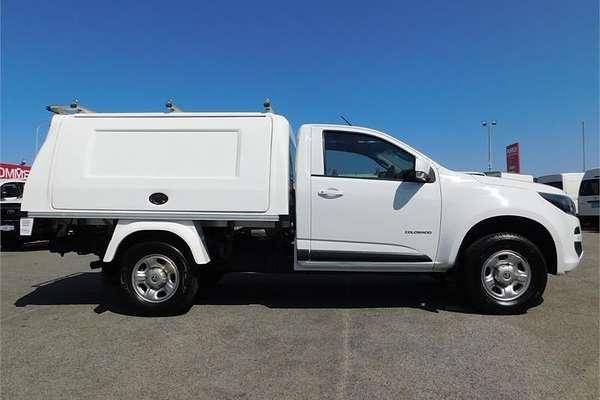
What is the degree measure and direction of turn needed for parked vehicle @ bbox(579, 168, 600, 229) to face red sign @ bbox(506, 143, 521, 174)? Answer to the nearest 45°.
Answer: approximately 135° to its right

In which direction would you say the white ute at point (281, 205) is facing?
to the viewer's right

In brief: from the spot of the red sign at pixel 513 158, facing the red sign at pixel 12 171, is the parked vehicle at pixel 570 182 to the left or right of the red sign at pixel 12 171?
left

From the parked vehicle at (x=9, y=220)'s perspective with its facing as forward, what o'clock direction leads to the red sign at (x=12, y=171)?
The red sign is roughly at 6 o'clock from the parked vehicle.

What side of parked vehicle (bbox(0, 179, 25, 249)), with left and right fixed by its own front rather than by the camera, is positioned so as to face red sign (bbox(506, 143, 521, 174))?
left

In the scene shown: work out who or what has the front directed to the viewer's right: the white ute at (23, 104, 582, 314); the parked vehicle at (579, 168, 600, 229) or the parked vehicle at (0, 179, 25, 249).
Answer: the white ute

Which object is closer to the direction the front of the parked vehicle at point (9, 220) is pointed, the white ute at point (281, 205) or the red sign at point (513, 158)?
the white ute

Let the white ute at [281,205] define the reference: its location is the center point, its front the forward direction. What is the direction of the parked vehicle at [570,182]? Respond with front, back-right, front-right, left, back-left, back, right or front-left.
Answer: front-left
